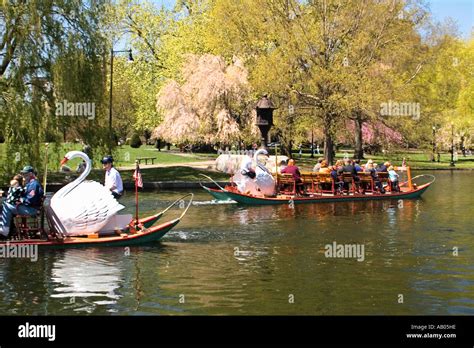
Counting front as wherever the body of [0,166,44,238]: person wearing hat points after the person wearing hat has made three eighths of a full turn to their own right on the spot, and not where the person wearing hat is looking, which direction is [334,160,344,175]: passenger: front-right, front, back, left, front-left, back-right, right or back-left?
front

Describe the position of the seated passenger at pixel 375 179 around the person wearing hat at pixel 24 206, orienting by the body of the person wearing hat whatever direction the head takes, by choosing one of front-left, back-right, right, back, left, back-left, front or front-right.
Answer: back-right

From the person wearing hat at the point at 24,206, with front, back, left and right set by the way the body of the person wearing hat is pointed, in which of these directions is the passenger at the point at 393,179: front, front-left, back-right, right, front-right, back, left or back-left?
back-right

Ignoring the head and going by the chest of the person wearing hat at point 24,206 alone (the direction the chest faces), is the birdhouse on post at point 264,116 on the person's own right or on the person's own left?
on the person's own right

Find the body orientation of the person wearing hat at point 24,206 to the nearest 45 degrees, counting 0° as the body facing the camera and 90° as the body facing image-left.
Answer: approximately 90°

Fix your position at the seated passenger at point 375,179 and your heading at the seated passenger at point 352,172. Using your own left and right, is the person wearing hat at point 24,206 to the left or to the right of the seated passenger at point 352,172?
left

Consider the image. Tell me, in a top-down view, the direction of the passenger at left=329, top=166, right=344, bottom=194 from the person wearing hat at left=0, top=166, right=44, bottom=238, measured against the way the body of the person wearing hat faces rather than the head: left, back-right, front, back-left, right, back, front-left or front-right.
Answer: back-right

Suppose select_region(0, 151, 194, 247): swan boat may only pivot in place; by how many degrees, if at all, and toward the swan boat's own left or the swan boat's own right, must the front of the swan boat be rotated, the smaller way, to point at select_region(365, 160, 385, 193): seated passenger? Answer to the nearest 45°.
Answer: approximately 135° to the swan boat's own right

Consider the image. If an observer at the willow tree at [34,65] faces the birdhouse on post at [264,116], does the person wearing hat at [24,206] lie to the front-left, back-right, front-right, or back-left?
back-right

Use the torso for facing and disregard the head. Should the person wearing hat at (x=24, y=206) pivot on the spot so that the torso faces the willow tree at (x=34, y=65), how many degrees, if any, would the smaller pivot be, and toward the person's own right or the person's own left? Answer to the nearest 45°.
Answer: approximately 90° to the person's own right

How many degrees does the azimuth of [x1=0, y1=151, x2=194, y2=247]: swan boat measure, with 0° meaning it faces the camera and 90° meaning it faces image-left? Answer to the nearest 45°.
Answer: approximately 90°

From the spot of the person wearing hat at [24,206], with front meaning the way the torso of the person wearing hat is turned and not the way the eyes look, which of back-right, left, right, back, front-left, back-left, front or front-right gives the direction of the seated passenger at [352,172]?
back-right
